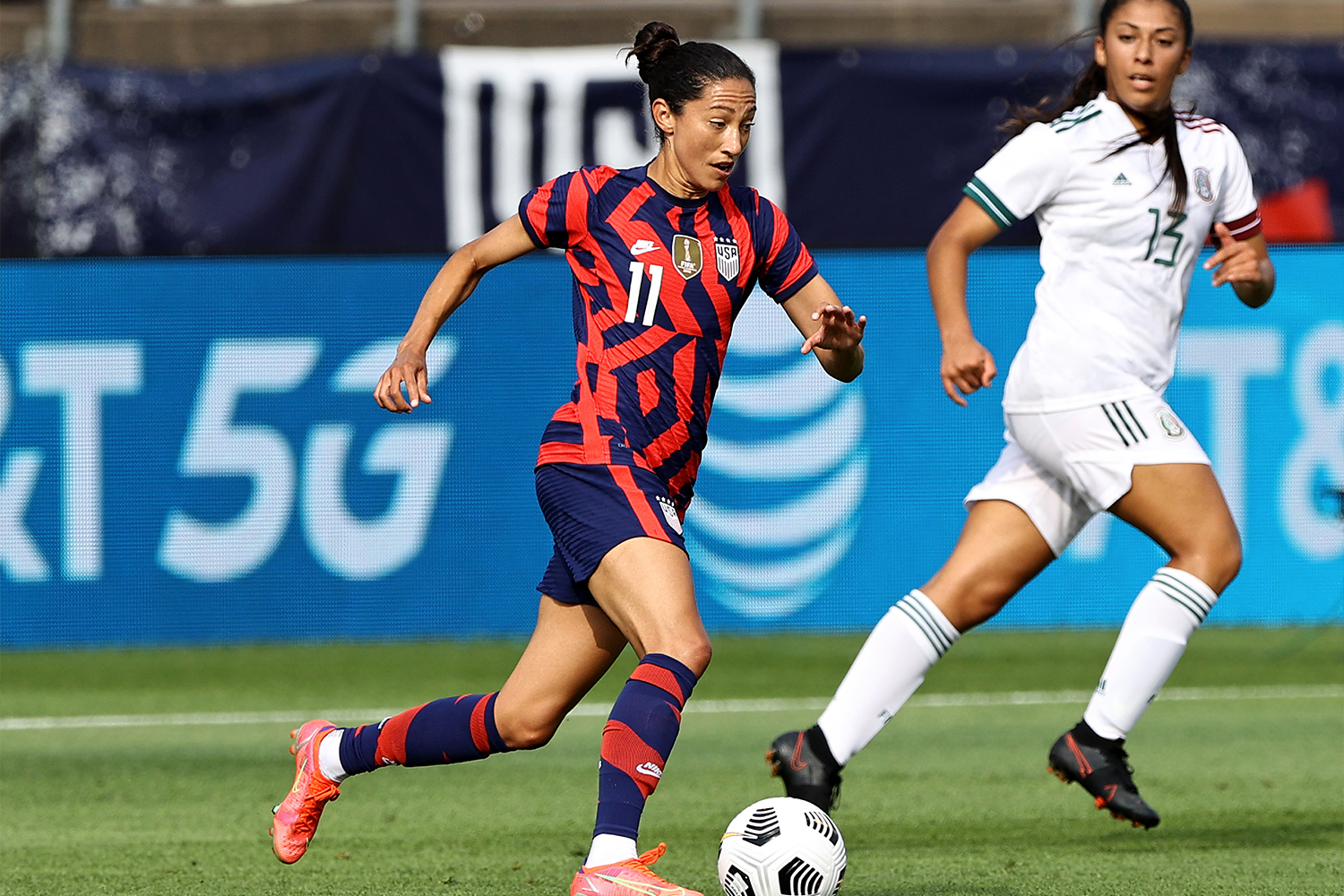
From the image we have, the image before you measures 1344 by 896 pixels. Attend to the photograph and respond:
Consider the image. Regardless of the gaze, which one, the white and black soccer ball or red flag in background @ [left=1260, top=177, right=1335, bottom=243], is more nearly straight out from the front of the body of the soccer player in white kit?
the white and black soccer ball

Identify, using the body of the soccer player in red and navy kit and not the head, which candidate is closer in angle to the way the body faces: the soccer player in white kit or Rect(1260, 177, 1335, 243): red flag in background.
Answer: the soccer player in white kit

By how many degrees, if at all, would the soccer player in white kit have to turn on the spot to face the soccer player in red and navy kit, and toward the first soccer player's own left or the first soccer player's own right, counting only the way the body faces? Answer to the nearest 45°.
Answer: approximately 90° to the first soccer player's own right

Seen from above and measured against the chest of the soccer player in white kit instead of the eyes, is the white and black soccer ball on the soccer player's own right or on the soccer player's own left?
on the soccer player's own right

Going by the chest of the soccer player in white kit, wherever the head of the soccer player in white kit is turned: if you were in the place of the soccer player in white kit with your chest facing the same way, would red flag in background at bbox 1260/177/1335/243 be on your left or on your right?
on your left
